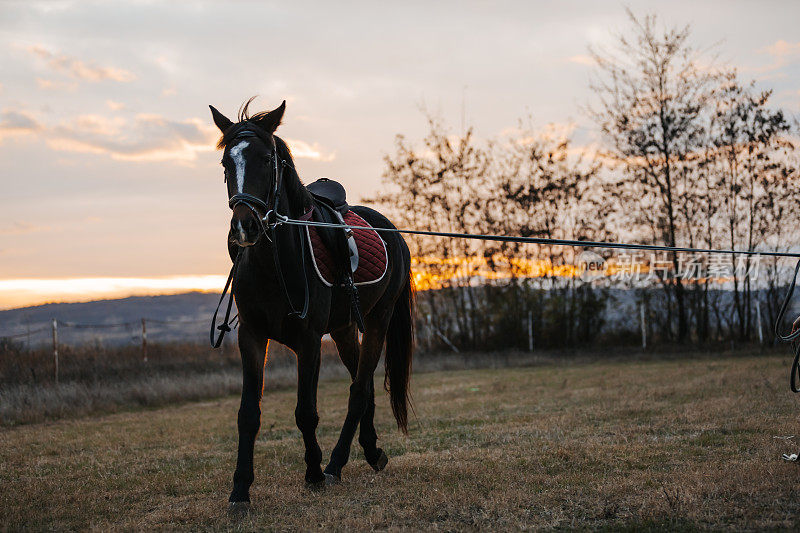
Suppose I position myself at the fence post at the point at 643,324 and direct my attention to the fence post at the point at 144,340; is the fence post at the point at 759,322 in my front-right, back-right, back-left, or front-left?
back-left

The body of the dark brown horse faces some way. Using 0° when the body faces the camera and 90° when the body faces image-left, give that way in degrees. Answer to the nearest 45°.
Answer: approximately 45°

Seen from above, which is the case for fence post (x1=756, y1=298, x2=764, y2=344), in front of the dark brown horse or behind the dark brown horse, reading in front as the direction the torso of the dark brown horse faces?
behind

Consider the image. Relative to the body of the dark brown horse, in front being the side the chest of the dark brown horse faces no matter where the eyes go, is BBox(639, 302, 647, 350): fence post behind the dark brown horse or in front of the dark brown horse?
behind

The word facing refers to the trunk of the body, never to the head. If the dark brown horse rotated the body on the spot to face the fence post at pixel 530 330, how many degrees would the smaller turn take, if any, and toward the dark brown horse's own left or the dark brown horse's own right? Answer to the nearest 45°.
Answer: approximately 135° to the dark brown horse's own right
